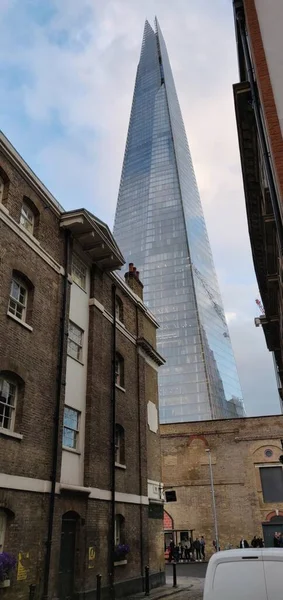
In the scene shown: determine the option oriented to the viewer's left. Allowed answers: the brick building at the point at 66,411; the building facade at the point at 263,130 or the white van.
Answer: the building facade

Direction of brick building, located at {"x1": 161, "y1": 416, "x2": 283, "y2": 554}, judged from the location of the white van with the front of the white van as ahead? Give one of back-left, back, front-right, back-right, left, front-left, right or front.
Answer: front

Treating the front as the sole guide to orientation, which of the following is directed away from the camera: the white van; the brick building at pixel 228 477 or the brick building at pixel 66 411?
the white van

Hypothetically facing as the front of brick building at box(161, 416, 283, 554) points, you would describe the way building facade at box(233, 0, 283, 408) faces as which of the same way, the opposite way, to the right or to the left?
to the right

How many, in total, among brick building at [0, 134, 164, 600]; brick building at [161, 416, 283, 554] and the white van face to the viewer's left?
0

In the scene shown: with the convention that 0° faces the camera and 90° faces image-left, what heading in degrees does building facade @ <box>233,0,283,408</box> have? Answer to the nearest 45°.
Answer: approximately 90°

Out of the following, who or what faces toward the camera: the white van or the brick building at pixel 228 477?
the brick building

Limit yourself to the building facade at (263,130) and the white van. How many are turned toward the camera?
0

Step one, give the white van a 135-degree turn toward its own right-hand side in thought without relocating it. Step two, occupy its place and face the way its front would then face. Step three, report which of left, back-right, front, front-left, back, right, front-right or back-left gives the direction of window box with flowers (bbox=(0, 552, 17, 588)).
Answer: back

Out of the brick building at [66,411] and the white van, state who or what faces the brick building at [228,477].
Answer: the white van

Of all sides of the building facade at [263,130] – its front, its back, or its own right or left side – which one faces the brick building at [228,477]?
right

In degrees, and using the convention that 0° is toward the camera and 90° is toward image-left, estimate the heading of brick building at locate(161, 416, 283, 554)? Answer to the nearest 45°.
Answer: approximately 0°

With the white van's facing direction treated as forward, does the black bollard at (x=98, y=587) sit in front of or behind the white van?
in front

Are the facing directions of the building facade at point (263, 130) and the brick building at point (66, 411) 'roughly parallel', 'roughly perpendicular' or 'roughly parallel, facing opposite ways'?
roughly parallel, facing opposite ways

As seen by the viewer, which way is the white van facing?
away from the camera

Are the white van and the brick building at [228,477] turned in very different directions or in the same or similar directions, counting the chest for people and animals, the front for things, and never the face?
very different directions

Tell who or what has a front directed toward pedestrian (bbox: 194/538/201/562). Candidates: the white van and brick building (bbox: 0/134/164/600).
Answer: the white van

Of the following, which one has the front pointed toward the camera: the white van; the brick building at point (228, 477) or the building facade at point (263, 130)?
the brick building
